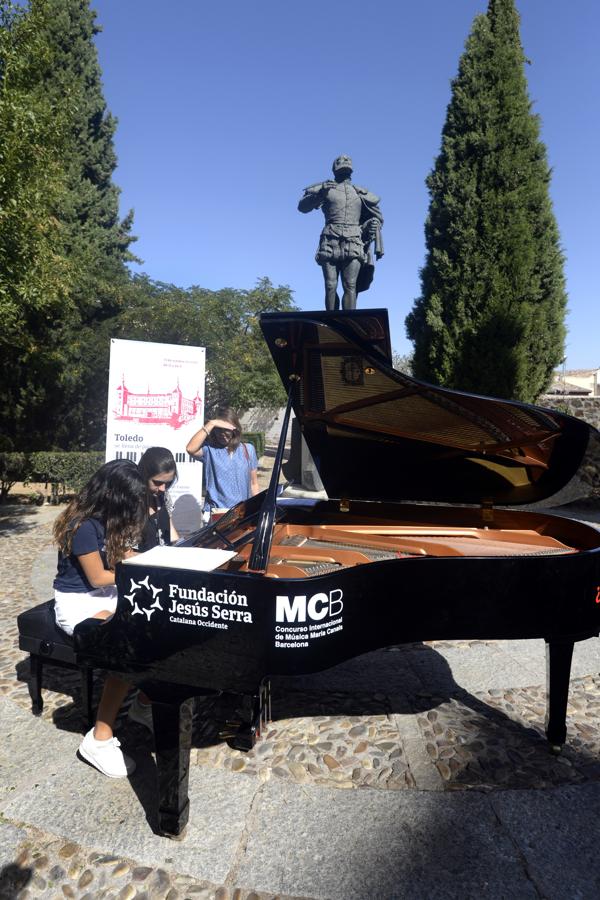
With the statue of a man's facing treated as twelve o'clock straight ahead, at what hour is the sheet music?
The sheet music is roughly at 12 o'clock from the statue of a man.

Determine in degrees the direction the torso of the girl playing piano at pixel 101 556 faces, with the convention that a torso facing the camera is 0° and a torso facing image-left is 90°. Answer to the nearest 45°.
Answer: approximately 270°

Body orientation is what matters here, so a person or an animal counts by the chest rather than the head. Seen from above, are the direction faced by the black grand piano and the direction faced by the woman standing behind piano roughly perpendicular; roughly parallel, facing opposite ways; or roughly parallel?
roughly perpendicular

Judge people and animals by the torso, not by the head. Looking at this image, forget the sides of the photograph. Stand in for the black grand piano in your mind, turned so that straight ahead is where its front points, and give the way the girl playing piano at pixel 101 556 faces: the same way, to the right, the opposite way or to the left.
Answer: the opposite way

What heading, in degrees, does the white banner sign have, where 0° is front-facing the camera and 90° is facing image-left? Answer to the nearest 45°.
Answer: approximately 0°

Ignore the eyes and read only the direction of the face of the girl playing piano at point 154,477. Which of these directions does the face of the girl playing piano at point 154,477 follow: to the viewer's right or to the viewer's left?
to the viewer's right

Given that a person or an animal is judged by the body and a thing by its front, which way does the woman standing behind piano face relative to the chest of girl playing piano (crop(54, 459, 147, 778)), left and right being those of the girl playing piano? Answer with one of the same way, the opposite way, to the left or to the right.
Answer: to the right

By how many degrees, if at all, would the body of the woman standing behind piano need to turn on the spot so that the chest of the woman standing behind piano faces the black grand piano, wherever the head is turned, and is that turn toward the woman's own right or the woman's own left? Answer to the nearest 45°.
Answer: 0° — they already face it

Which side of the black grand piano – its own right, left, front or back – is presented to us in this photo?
left

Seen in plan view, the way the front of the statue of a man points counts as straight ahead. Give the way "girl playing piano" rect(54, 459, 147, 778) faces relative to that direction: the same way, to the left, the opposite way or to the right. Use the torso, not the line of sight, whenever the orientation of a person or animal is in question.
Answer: to the left
